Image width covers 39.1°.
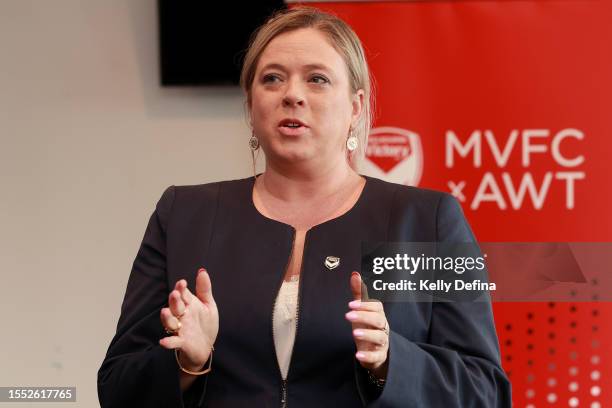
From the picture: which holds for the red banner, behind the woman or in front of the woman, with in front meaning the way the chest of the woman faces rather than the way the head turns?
behind

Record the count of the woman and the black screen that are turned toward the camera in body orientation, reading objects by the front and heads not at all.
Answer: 2

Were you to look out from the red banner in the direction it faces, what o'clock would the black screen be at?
The black screen is roughly at 3 o'clock from the red banner.

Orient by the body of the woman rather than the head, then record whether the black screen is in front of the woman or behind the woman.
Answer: behind

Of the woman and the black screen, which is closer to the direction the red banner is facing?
the woman

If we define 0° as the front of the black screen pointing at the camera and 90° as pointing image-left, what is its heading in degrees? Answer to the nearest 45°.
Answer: approximately 0°
